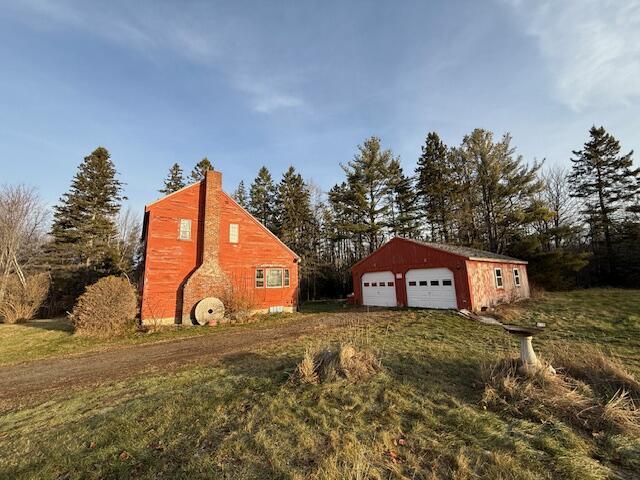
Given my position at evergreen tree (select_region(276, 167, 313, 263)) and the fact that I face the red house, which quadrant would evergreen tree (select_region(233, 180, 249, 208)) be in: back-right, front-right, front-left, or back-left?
back-right

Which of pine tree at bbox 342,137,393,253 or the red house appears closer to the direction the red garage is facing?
the red house

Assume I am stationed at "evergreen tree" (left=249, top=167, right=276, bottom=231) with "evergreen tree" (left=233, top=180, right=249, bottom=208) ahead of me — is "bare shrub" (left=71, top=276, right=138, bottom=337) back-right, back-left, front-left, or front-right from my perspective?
back-left

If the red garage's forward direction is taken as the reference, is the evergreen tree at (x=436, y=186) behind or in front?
behind

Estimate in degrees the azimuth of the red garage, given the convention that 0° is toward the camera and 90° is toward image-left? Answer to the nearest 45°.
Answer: approximately 45°

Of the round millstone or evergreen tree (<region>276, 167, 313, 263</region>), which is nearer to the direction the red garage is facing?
the round millstone

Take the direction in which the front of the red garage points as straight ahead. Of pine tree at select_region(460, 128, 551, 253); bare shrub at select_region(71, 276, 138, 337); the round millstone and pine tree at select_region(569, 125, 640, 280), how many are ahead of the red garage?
2
